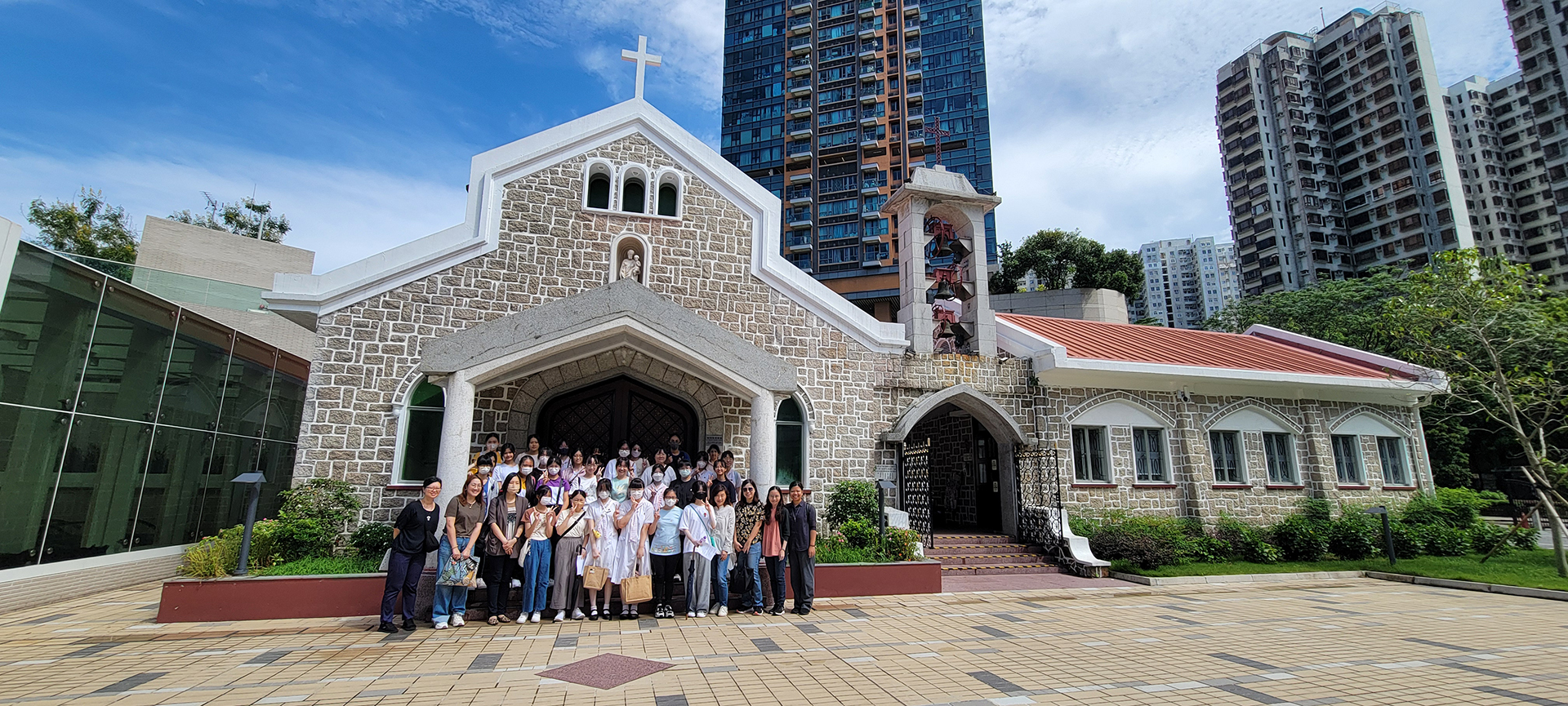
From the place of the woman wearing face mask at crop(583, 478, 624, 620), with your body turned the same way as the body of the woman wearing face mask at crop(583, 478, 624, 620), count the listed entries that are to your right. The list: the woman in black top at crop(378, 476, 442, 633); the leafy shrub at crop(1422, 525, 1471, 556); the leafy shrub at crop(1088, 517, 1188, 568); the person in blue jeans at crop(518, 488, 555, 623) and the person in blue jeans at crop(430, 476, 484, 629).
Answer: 3

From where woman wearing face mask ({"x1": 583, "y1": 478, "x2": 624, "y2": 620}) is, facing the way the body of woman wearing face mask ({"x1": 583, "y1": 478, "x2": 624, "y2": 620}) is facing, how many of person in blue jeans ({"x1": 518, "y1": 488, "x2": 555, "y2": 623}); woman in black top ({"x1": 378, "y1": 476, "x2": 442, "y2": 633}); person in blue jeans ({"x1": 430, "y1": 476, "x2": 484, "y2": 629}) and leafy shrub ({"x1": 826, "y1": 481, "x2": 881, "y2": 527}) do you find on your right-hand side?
3

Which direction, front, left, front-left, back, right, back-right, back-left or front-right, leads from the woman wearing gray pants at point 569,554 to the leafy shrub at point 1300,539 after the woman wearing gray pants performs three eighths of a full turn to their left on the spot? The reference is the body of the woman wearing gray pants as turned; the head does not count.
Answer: front-right

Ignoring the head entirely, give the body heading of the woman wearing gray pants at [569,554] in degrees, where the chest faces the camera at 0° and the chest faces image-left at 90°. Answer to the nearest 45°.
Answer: approximately 0°

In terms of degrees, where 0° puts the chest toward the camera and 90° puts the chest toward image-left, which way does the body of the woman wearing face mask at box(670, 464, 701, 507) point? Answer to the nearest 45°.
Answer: approximately 0°

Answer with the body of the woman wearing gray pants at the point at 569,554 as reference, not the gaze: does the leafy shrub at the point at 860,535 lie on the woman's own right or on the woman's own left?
on the woman's own left

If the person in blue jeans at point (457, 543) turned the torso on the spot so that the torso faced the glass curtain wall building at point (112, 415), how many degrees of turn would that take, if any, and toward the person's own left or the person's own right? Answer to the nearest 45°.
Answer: approximately 135° to the person's own right

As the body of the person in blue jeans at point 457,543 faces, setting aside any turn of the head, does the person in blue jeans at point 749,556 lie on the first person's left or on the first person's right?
on the first person's left

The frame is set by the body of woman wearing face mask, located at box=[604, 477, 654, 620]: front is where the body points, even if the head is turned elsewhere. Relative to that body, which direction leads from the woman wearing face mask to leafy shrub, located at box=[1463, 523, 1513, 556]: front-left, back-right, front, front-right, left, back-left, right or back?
left

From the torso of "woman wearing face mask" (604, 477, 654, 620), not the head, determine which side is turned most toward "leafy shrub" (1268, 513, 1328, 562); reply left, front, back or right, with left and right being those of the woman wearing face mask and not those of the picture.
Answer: left
